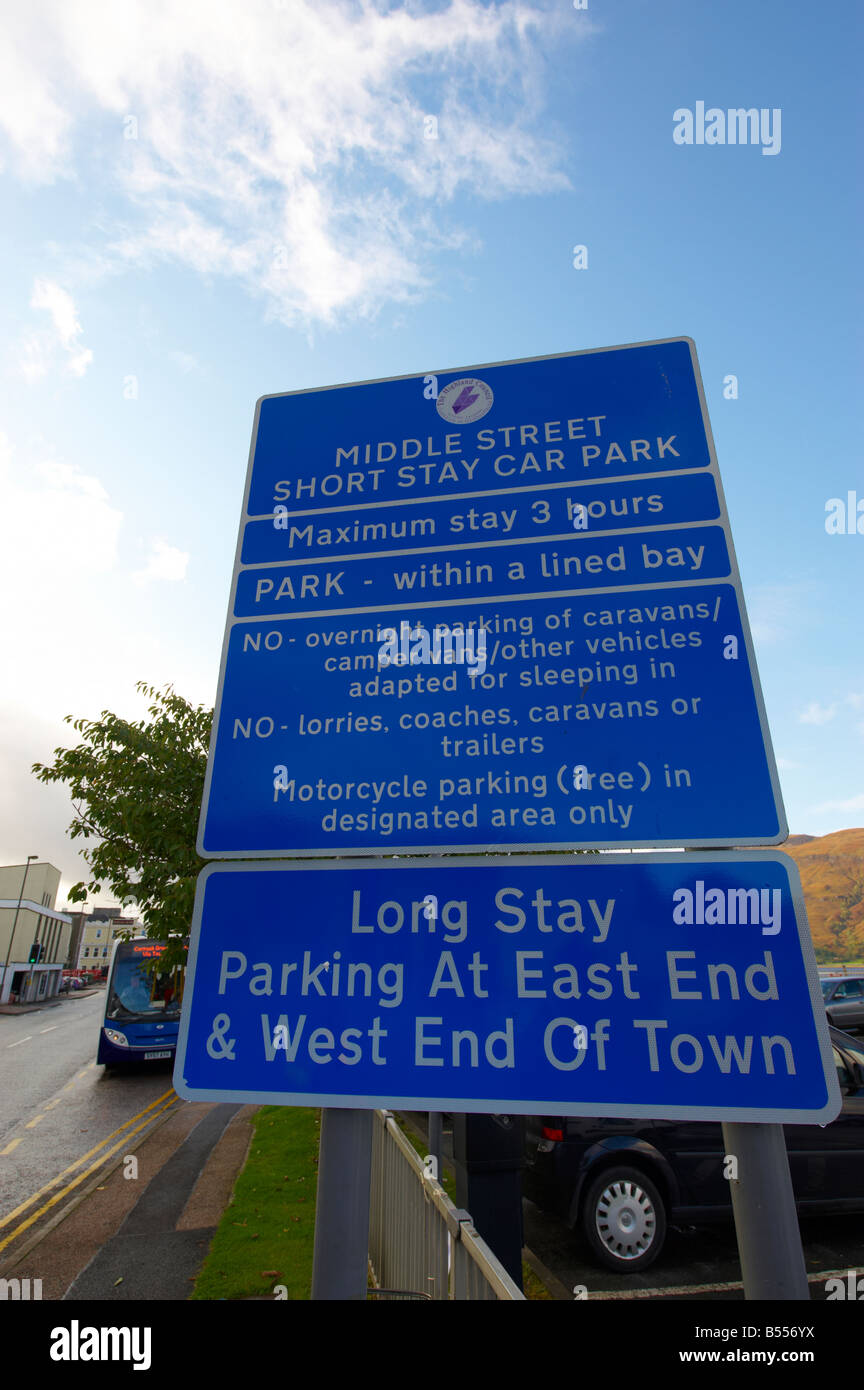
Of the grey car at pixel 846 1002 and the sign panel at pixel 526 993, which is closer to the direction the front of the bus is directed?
the sign panel

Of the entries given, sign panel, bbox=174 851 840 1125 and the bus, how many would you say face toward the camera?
2

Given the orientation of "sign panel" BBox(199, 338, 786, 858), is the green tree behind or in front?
behind

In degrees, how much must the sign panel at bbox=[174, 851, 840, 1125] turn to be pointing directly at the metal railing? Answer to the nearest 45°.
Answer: approximately 180°

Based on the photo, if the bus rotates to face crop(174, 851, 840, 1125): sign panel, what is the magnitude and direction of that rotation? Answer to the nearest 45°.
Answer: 0° — it already faces it

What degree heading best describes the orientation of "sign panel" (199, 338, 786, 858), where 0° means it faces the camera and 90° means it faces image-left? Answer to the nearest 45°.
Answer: approximately 0°

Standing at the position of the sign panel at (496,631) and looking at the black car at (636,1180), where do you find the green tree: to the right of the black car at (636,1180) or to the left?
left

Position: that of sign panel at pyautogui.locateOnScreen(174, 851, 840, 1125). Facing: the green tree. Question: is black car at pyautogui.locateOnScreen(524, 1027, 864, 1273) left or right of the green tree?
right
